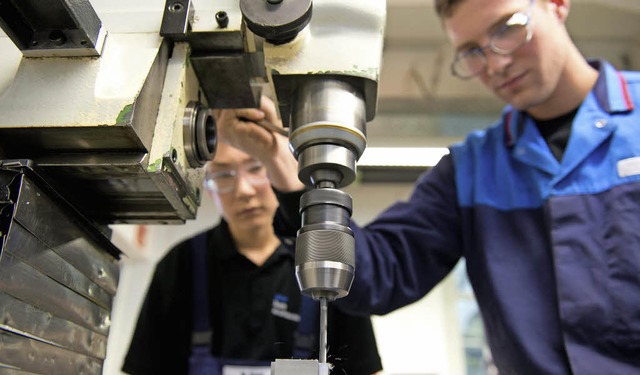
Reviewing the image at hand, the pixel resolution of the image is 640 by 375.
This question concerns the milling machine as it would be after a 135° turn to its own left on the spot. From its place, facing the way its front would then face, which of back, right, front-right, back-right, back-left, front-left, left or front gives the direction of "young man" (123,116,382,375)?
front-right

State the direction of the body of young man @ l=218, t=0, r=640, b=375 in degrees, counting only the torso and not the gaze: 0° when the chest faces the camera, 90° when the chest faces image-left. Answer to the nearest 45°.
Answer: approximately 45°

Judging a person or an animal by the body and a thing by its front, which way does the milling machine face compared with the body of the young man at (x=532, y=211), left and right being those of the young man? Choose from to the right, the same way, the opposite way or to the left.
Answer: the opposite way

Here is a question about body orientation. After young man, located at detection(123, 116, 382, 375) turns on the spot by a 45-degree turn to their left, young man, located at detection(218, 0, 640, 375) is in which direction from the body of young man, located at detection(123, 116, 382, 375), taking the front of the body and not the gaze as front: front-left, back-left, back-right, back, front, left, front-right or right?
front

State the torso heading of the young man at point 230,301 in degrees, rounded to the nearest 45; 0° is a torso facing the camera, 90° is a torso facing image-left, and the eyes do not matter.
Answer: approximately 0°

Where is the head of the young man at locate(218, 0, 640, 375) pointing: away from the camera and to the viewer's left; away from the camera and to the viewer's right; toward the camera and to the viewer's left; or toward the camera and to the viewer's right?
toward the camera and to the viewer's left

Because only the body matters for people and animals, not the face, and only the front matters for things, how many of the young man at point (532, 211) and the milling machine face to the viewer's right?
1

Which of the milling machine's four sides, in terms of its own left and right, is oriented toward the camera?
right

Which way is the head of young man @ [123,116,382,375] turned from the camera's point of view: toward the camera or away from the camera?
toward the camera

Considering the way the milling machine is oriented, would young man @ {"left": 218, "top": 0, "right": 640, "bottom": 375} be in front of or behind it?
in front
